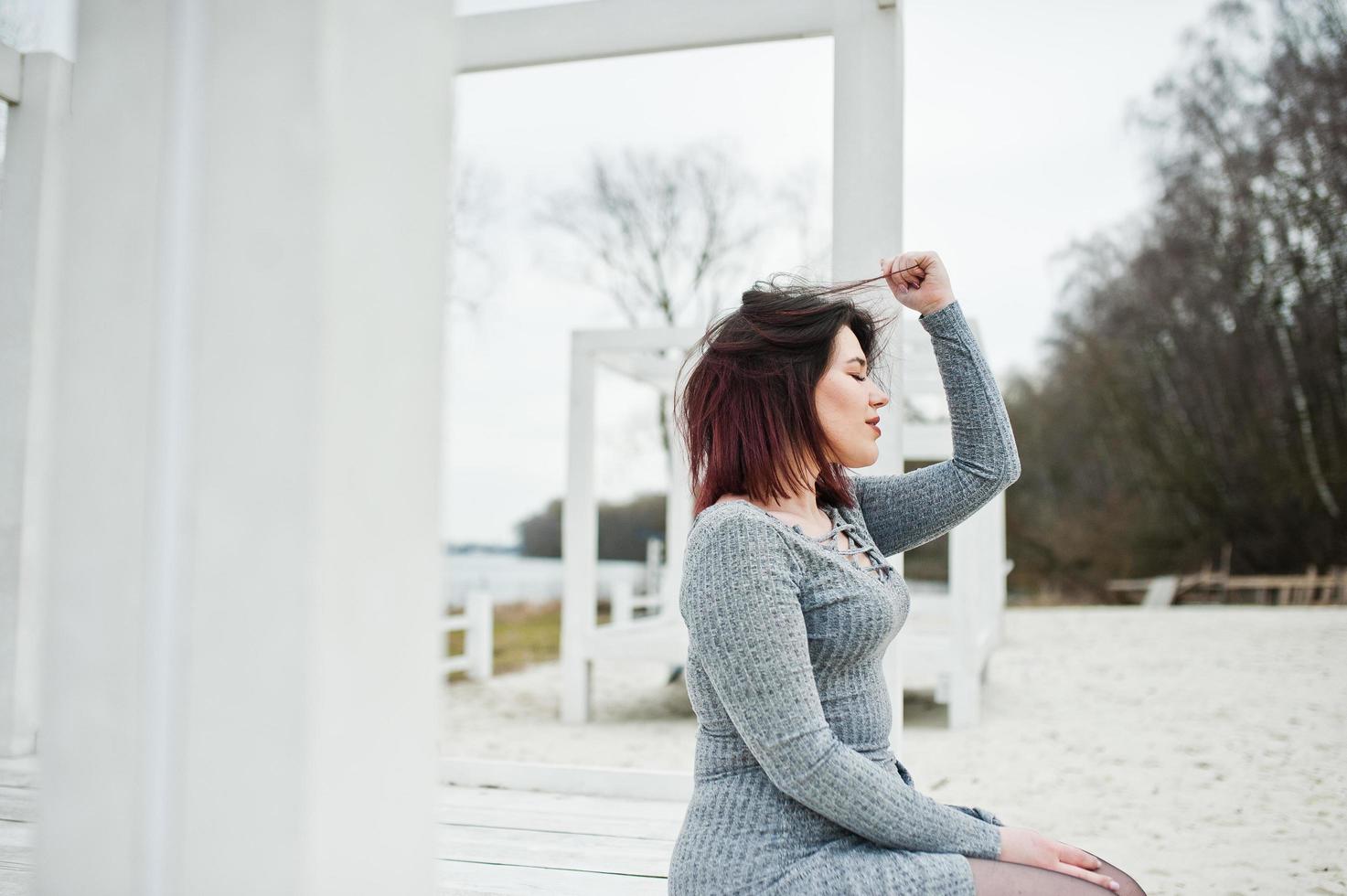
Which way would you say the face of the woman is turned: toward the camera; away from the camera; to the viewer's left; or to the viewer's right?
to the viewer's right

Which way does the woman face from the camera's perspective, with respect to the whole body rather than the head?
to the viewer's right

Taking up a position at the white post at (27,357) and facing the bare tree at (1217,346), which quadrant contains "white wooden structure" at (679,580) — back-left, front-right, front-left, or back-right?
front-left

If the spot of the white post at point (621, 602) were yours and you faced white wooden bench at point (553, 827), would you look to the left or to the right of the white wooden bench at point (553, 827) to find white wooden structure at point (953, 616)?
left
